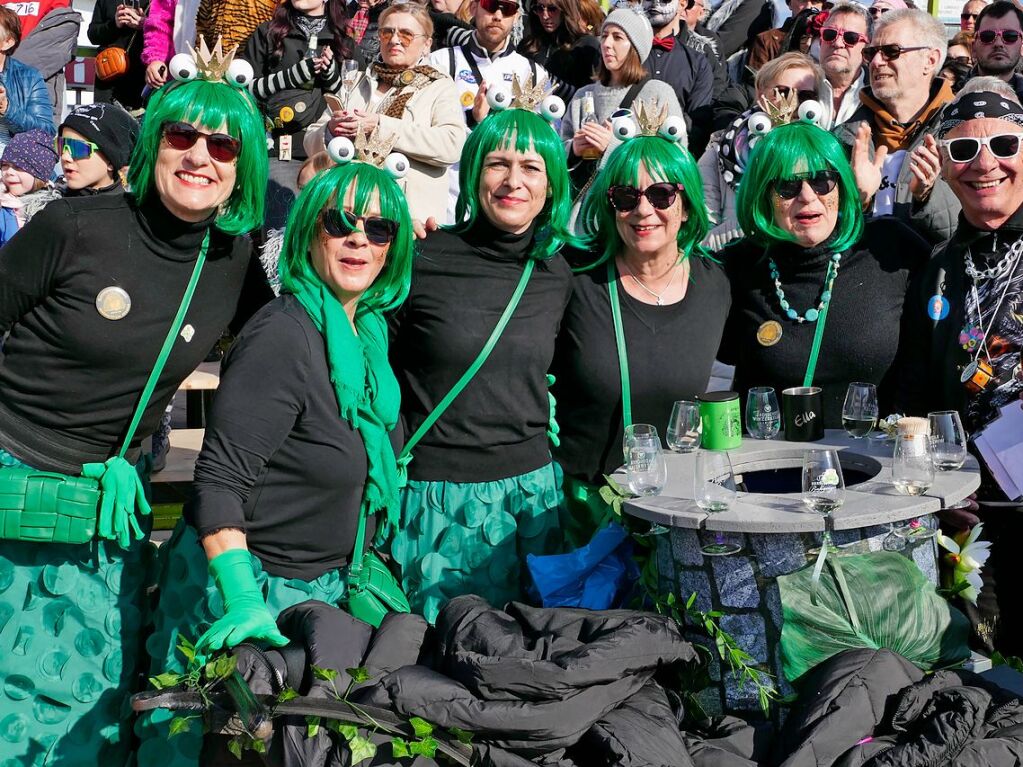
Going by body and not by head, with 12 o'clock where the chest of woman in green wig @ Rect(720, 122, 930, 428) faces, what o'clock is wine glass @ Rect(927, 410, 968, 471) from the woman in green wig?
The wine glass is roughly at 11 o'clock from the woman in green wig.

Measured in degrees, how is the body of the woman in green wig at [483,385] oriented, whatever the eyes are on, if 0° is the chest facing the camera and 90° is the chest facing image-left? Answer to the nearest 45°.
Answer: approximately 0°

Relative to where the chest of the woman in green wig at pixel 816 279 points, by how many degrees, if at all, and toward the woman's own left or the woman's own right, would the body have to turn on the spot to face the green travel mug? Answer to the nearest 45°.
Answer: approximately 45° to the woman's own right

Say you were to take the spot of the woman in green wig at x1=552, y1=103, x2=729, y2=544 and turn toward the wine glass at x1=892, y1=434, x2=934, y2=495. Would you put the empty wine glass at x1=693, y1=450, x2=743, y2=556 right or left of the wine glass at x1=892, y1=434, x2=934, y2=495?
right

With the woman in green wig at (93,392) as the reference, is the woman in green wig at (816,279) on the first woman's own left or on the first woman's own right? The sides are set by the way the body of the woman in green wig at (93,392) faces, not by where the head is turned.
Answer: on the first woman's own left

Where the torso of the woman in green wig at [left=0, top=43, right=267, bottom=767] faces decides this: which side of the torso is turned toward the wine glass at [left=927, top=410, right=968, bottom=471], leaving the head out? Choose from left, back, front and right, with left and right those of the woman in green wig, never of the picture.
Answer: left

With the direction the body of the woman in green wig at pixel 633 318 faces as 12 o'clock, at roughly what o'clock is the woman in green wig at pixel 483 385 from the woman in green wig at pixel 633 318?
the woman in green wig at pixel 483 385 is roughly at 2 o'clock from the woman in green wig at pixel 633 318.

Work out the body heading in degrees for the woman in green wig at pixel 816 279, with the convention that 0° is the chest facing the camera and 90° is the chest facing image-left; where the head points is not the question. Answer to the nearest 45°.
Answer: approximately 0°
